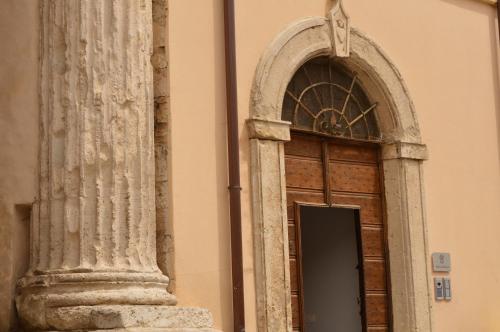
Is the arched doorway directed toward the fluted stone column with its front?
no

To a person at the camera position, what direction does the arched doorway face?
facing the viewer and to the right of the viewer
